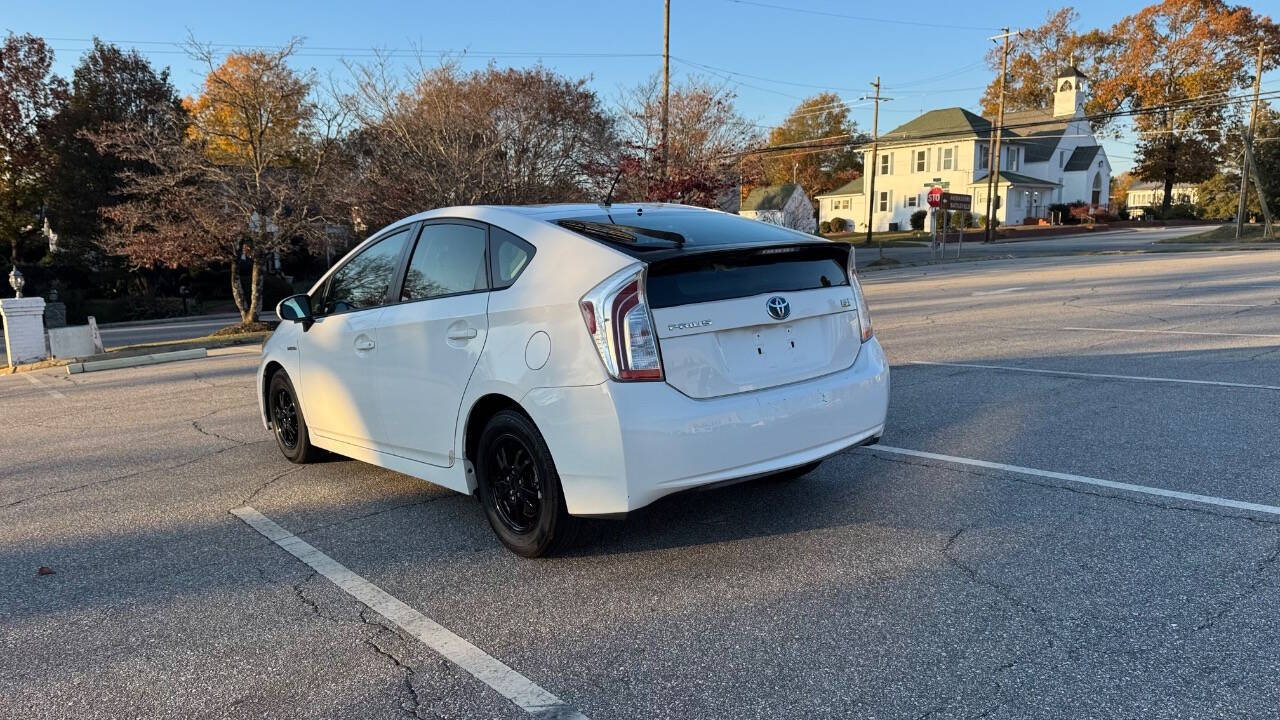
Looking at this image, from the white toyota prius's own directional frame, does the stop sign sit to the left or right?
on its right

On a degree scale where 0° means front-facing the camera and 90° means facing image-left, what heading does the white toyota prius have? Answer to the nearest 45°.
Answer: approximately 135°

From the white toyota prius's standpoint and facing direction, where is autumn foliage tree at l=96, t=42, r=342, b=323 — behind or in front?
in front

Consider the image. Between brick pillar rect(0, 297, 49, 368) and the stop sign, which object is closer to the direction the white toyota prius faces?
the brick pillar

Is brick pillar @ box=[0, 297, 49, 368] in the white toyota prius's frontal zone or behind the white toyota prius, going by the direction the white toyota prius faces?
frontal zone

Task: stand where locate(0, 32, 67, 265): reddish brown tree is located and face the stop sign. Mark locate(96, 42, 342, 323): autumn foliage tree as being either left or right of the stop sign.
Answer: right

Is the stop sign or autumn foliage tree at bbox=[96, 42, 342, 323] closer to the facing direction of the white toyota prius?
the autumn foliage tree

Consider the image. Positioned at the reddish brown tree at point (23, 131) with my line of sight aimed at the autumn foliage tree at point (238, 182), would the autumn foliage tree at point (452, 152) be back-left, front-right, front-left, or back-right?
front-left

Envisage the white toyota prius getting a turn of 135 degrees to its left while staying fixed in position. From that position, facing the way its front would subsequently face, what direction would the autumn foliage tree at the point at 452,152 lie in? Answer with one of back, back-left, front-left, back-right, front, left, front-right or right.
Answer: back
